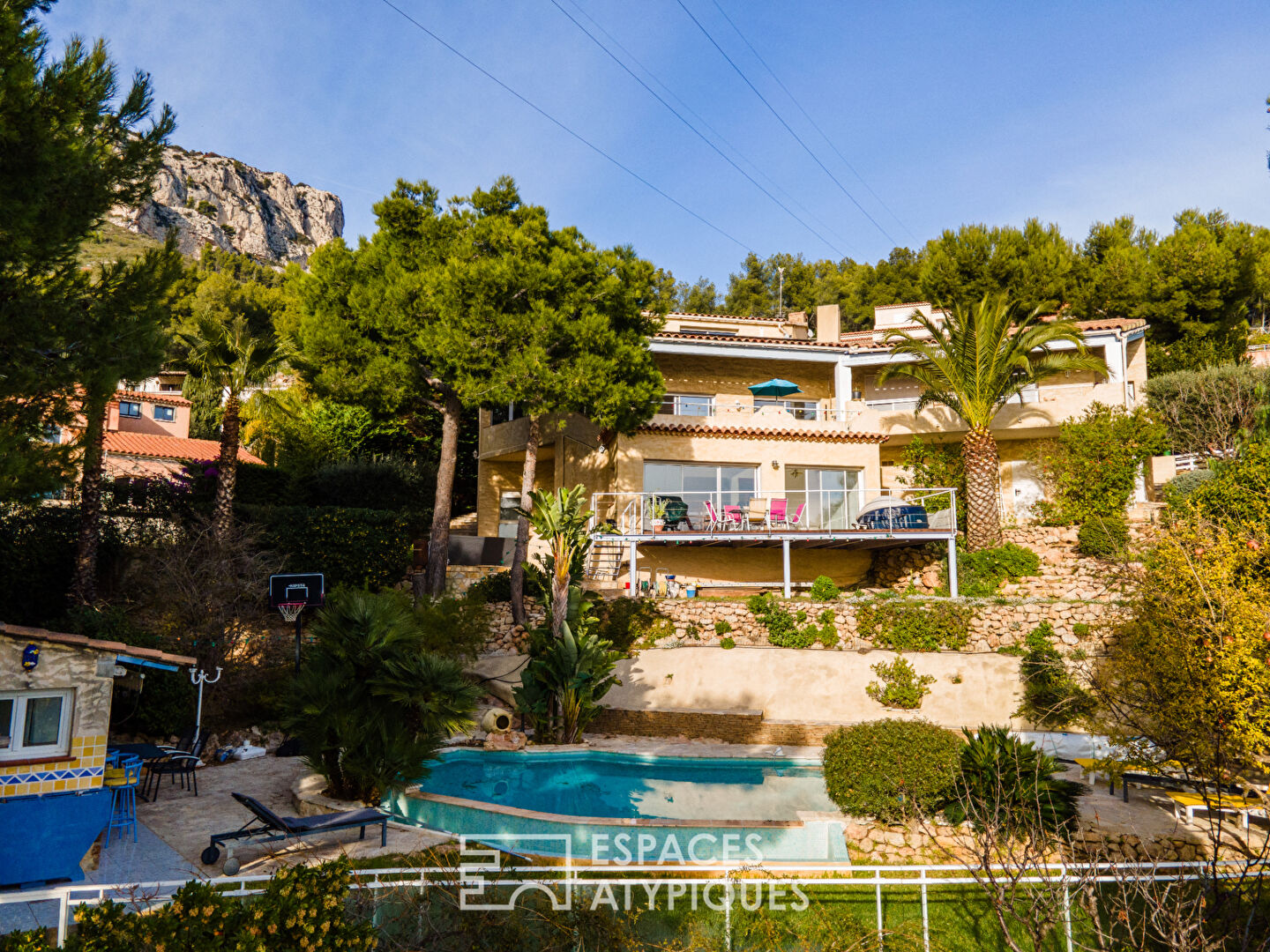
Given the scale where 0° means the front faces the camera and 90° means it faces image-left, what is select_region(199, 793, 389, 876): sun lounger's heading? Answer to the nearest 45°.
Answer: approximately 270°

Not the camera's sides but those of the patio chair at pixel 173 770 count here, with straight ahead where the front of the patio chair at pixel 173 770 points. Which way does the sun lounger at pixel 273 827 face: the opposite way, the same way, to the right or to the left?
the opposite way

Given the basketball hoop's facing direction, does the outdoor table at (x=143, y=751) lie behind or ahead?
ahead

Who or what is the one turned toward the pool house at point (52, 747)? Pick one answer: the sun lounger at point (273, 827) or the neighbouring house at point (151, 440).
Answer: the neighbouring house at point (151, 440)

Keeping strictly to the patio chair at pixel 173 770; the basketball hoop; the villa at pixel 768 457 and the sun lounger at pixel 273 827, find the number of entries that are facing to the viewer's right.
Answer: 1

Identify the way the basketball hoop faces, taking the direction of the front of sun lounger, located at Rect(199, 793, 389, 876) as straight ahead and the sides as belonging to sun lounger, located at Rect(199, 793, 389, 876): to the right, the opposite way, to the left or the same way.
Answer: to the right

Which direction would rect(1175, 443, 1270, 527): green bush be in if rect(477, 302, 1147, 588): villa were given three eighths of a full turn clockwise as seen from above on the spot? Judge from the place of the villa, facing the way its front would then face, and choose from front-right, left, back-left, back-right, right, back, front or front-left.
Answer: back

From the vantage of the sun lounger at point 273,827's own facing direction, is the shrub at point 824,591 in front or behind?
in front

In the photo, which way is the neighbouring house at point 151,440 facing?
toward the camera

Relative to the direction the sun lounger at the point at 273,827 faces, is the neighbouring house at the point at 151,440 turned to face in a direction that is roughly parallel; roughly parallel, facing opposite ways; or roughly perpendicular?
roughly perpendicular

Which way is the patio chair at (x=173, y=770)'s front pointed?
to the viewer's left

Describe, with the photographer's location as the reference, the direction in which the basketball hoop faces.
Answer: facing the viewer

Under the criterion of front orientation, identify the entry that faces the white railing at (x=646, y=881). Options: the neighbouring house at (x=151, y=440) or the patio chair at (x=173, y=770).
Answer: the neighbouring house

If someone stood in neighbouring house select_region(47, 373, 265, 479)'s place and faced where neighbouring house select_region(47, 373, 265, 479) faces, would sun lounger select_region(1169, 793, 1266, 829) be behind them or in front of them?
in front

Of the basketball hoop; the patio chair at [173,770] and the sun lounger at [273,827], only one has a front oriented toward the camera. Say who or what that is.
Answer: the basketball hoop
